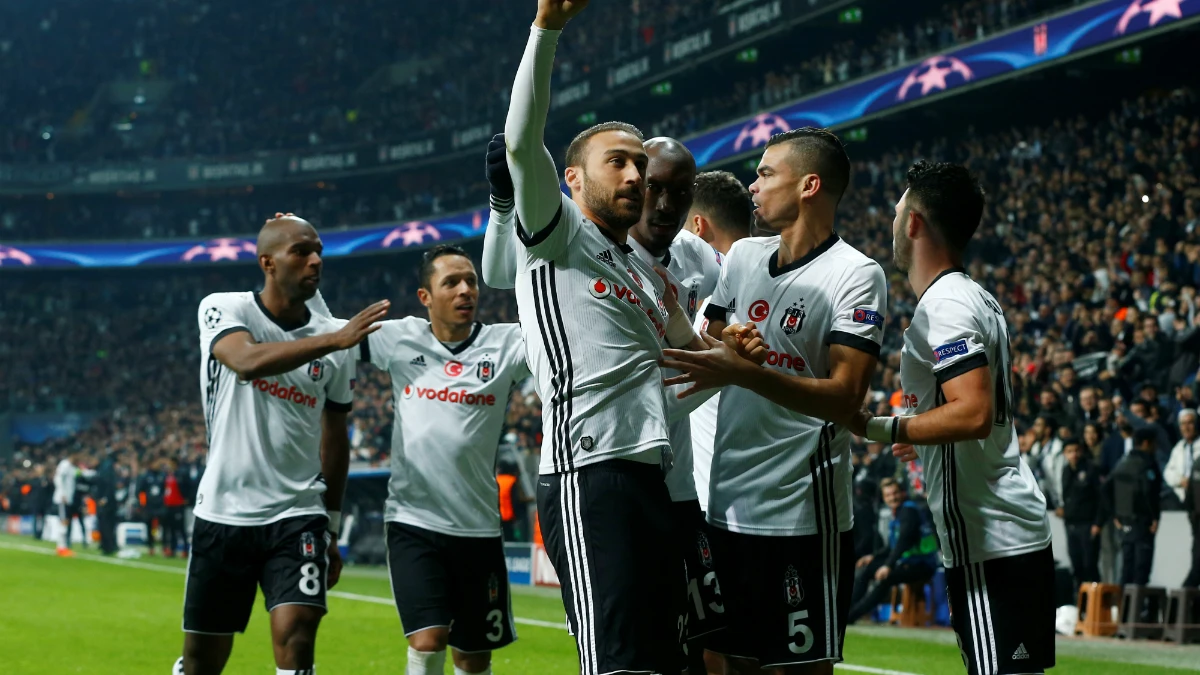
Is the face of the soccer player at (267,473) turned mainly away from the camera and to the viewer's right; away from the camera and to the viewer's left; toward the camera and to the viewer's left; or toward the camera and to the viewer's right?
toward the camera and to the viewer's right

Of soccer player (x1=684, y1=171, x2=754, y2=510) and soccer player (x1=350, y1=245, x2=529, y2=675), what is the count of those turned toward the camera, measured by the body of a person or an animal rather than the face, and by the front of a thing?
1

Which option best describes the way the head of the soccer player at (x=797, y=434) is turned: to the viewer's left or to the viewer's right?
to the viewer's left

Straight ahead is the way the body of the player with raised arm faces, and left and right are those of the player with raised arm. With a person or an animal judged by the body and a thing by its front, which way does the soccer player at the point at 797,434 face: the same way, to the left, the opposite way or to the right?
to the right

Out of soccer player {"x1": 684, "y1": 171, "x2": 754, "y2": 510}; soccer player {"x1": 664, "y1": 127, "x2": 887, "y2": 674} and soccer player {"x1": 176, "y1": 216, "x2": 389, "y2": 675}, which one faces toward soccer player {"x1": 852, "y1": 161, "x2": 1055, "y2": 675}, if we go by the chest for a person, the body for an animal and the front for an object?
soccer player {"x1": 176, "y1": 216, "x2": 389, "y2": 675}

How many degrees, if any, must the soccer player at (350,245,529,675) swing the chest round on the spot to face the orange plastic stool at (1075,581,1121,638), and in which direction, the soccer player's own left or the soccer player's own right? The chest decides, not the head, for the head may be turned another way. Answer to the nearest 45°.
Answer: approximately 135° to the soccer player's own left

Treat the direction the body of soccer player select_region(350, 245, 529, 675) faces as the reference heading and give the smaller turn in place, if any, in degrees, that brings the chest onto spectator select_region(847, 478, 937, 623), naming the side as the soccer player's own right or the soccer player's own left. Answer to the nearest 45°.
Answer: approximately 135° to the soccer player's own left

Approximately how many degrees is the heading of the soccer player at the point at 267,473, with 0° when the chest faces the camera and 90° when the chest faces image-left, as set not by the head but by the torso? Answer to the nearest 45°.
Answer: approximately 315°

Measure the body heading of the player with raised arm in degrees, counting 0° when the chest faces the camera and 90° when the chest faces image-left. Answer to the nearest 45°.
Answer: approximately 315°

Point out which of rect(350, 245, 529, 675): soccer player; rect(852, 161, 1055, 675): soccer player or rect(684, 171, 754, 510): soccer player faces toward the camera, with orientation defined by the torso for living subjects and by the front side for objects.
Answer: rect(350, 245, 529, 675): soccer player

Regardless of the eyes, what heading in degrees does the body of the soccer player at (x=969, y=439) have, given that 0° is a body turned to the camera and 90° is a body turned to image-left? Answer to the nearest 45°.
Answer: approximately 90°
